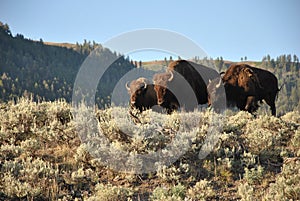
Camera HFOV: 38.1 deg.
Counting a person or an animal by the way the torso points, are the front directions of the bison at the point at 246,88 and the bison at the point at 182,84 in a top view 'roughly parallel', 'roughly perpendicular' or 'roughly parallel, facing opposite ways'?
roughly parallel

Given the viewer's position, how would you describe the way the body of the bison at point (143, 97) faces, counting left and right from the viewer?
facing the viewer and to the left of the viewer

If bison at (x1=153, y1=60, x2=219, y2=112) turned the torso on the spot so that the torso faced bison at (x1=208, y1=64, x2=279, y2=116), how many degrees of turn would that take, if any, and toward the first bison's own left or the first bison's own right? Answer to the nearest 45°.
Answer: approximately 135° to the first bison's own left

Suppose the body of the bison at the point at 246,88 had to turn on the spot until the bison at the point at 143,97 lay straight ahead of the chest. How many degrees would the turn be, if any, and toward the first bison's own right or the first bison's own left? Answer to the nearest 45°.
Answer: approximately 45° to the first bison's own right

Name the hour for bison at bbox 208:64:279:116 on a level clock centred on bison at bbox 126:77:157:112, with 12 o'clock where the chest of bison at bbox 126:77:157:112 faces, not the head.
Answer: bison at bbox 208:64:279:116 is roughly at 8 o'clock from bison at bbox 126:77:157:112.

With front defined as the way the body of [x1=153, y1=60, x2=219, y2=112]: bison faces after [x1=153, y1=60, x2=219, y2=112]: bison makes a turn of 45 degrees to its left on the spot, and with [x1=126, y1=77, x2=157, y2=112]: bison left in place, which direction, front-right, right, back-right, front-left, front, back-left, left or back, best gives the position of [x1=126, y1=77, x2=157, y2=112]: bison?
right

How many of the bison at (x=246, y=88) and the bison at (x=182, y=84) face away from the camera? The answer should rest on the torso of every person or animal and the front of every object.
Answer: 0

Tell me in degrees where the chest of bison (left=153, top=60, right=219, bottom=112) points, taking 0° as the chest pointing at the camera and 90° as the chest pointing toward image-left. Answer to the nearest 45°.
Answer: approximately 45°

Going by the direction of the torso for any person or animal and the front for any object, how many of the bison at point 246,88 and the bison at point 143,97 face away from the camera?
0

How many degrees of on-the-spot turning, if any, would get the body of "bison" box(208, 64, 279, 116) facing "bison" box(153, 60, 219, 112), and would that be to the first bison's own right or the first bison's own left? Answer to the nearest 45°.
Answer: approximately 45° to the first bison's own right
